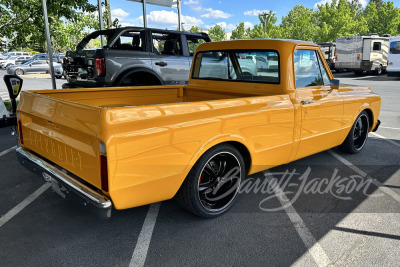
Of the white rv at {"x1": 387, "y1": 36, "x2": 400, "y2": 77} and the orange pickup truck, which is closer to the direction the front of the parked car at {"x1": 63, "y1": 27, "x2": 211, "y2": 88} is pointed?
the white rv

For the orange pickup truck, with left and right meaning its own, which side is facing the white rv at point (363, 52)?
front

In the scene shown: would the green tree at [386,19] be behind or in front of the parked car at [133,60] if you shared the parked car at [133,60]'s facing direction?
in front

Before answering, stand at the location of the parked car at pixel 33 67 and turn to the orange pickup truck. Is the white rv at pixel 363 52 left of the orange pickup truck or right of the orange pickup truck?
left

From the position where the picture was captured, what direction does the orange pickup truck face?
facing away from the viewer and to the right of the viewer

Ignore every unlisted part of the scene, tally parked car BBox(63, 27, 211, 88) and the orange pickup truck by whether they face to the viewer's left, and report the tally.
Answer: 0

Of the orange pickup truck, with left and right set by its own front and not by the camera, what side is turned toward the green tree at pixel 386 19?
front

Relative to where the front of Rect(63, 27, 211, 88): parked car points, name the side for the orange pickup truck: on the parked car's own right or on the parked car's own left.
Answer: on the parked car's own right

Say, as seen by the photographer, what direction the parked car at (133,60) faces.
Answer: facing away from the viewer and to the right of the viewer

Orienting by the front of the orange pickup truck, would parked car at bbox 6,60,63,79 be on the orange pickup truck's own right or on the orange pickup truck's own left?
on the orange pickup truck's own left

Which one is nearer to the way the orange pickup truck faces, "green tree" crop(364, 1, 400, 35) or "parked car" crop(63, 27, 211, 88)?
the green tree
